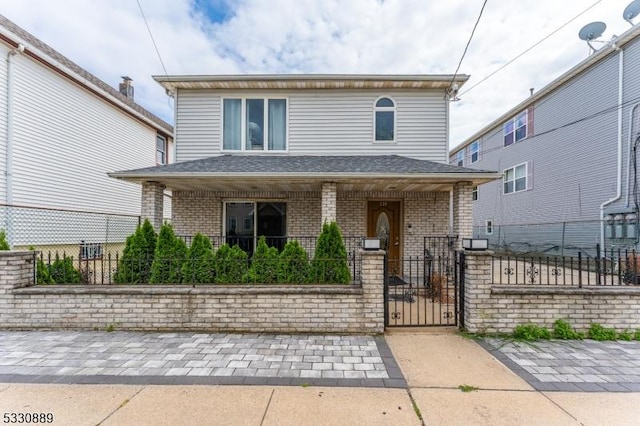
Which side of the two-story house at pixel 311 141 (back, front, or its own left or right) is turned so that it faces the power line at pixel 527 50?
left

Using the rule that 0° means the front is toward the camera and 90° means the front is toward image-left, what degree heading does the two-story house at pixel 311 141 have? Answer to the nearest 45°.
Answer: approximately 0°
